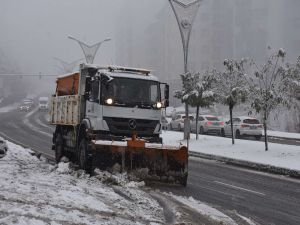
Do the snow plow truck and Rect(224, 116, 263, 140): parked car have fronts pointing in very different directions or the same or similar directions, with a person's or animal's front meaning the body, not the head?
very different directions

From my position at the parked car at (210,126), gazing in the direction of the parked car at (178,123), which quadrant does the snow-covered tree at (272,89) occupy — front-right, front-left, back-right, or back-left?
back-left

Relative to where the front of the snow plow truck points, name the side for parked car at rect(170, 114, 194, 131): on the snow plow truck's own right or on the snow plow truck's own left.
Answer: on the snow plow truck's own left

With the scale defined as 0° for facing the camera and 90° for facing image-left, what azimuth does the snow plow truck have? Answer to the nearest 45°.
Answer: approximately 315°

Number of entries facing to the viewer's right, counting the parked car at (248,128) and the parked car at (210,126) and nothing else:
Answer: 0

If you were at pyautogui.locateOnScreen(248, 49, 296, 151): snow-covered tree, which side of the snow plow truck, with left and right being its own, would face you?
left

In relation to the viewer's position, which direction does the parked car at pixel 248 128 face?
facing away from the viewer and to the left of the viewer

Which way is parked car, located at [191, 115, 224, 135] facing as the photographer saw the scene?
facing away from the viewer and to the left of the viewer

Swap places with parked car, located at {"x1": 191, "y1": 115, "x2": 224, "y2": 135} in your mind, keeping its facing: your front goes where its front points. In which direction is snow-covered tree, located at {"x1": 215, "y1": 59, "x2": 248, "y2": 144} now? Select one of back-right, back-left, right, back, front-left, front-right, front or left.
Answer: back-left

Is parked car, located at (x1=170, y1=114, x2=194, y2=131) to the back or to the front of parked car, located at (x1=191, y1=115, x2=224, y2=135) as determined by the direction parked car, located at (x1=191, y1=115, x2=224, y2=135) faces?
to the front
